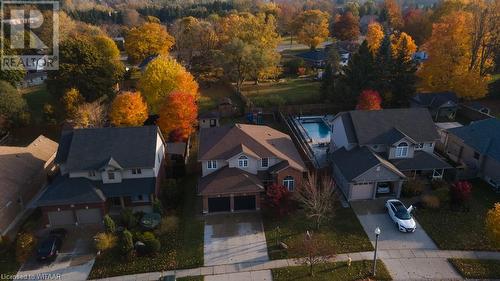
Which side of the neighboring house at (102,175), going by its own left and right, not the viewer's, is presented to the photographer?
front

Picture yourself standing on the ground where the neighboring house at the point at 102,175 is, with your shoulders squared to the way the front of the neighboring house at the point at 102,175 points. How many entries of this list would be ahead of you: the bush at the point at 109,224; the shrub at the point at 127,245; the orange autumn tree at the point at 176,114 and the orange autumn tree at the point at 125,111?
2

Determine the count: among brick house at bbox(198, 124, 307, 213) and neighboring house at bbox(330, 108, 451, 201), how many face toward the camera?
2

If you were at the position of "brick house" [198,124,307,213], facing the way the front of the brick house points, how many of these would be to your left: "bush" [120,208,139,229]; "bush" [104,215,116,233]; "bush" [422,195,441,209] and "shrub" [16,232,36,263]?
1

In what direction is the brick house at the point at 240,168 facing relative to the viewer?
toward the camera

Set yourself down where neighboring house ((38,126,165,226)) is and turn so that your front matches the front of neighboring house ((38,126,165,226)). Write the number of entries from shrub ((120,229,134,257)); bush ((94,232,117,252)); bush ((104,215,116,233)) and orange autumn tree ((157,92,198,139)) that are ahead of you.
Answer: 3

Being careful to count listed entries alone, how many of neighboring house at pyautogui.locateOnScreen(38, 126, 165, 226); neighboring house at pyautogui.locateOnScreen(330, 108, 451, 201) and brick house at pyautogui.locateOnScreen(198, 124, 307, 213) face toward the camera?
3

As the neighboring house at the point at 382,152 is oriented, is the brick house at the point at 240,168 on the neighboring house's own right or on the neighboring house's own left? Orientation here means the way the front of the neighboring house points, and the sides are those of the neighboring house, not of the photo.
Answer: on the neighboring house's own right

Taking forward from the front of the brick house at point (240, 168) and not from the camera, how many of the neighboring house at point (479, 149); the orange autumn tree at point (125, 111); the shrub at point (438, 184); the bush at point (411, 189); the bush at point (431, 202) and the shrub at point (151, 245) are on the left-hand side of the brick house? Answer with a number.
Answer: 4

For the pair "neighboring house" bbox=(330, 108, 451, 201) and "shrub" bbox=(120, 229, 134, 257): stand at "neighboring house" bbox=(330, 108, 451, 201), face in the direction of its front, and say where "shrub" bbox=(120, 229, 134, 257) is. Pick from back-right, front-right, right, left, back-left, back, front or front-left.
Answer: front-right

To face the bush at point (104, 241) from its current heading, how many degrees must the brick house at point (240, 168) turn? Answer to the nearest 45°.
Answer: approximately 45° to its right

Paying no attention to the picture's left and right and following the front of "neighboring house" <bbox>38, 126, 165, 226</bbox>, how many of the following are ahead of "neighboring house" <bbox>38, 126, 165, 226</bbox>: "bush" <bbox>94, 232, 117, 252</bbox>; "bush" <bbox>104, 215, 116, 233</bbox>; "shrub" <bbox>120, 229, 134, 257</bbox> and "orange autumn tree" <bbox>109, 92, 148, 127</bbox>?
3

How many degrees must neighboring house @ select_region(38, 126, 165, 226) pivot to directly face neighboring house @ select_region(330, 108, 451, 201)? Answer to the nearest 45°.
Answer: approximately 90° to its left

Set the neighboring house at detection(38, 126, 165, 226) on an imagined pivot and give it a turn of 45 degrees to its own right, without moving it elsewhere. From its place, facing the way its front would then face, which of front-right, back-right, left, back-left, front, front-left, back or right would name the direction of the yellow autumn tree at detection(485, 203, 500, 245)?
left

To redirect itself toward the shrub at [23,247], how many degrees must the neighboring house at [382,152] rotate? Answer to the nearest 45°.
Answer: approximately 45° to its right
